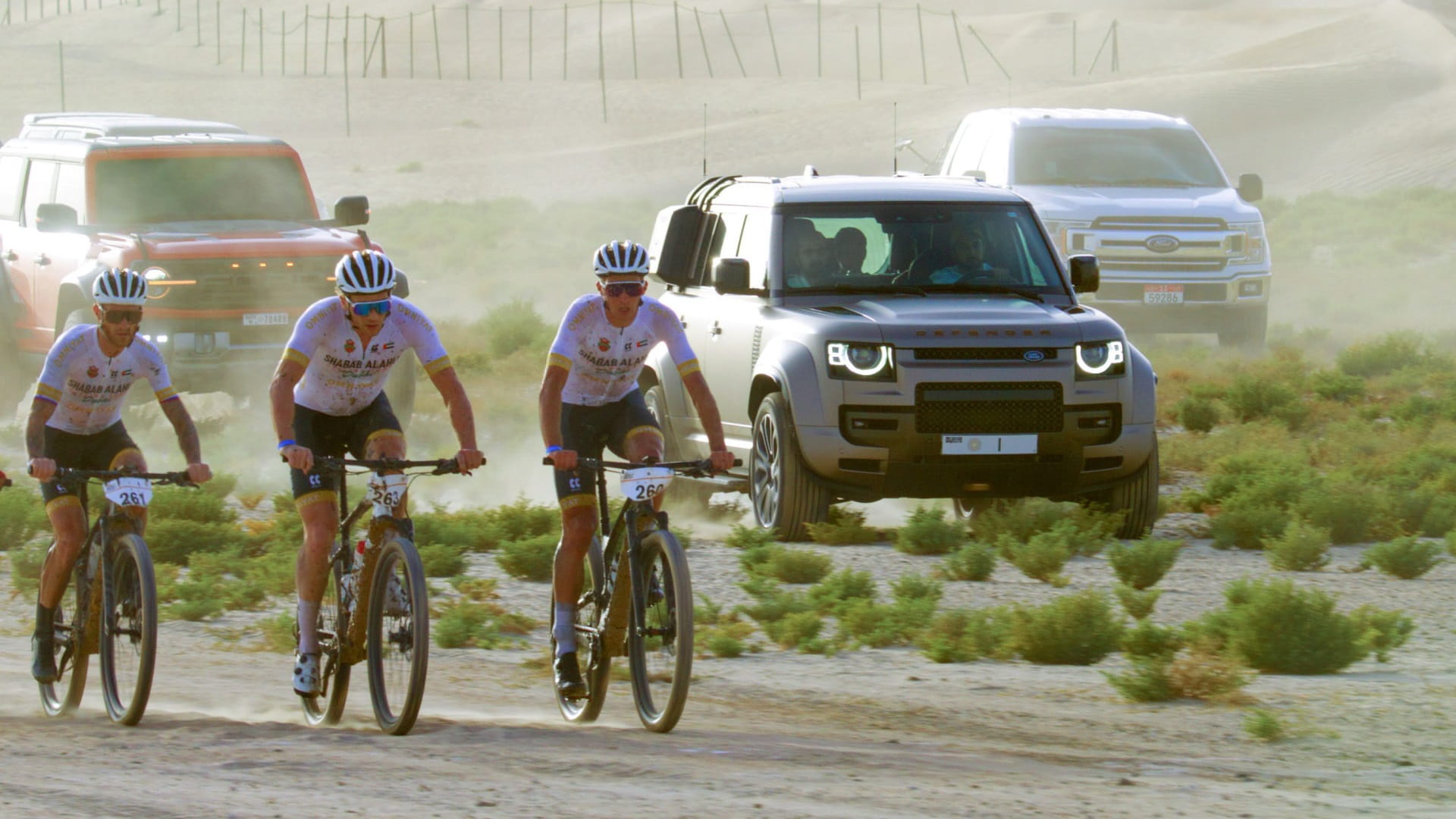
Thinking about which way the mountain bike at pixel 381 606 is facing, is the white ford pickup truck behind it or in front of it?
behind

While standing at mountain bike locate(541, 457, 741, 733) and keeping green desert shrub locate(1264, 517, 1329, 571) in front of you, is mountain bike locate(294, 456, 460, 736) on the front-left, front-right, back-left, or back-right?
back-left

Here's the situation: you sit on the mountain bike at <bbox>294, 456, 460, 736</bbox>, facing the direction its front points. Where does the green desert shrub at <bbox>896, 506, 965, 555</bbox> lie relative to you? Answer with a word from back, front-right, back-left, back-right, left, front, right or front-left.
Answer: back-left

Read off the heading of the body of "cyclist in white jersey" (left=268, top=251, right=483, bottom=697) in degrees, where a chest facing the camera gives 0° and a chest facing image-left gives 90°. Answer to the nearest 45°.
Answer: approximately 0°

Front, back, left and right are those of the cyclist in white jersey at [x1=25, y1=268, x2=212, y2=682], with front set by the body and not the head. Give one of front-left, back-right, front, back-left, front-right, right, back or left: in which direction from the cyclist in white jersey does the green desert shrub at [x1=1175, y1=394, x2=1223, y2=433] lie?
back-left

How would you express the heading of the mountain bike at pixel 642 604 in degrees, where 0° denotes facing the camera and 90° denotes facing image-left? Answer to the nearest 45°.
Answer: approximately 0°
